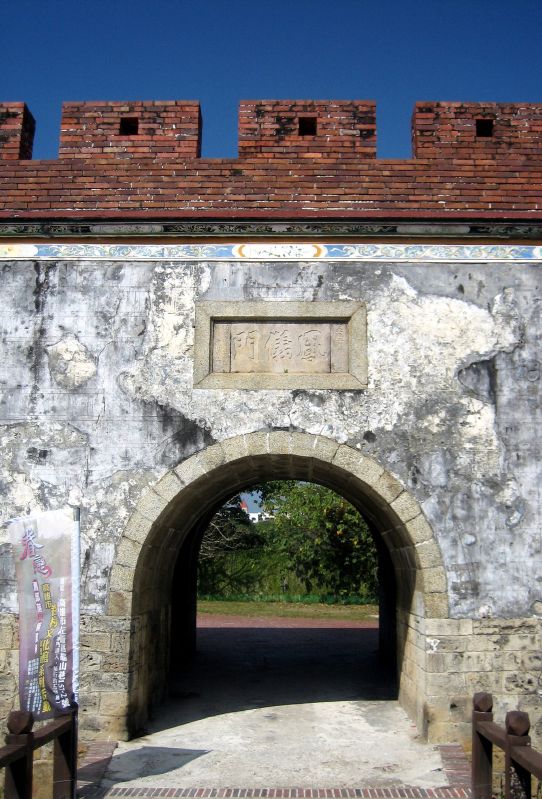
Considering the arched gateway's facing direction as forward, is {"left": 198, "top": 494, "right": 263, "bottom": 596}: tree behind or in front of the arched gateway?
behind

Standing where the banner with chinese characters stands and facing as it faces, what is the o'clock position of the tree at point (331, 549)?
The tree is roughly at 7 o'clock from the banner with chinese characters.

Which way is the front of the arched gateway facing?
toward the camera

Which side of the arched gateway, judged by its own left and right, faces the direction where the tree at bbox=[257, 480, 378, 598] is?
back

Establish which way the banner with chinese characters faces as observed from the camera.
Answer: facing the viewer
